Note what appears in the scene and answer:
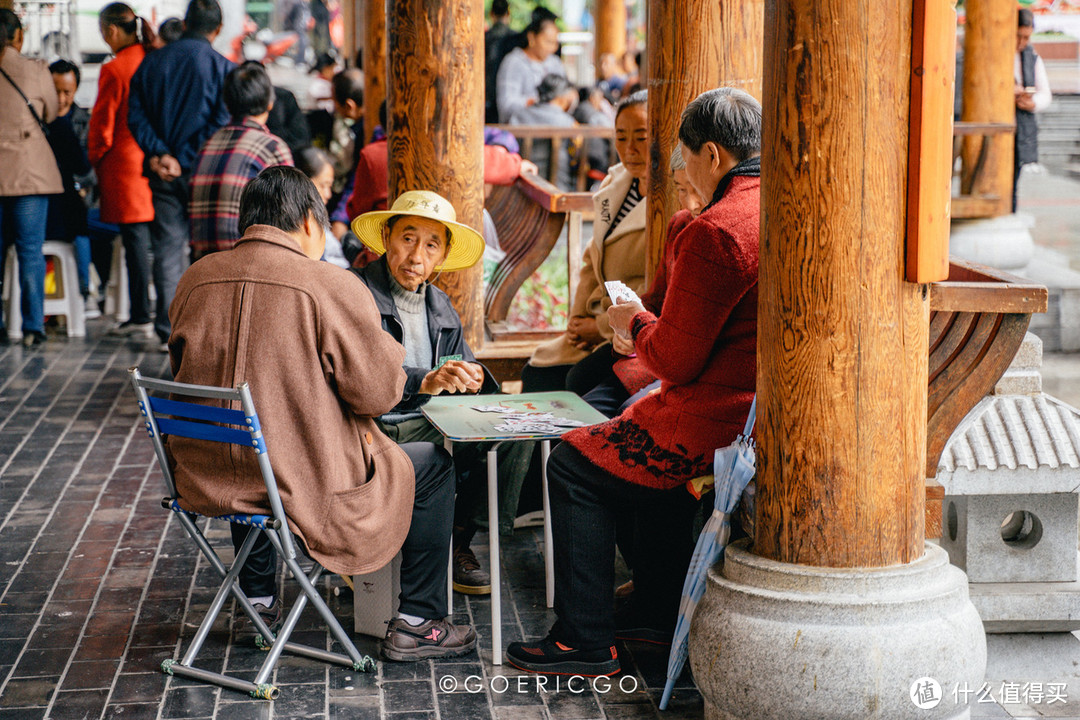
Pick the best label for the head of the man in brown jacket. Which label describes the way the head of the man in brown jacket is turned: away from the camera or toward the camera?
away from the camera

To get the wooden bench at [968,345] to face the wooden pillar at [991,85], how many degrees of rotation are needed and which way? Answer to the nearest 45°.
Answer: approximately 90° to its right

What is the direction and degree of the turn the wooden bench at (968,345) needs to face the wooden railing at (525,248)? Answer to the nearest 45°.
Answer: approximately 45° to its right

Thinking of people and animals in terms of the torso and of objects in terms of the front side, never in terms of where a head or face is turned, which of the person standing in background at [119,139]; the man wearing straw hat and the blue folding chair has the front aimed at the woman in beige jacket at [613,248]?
the blue folding chair

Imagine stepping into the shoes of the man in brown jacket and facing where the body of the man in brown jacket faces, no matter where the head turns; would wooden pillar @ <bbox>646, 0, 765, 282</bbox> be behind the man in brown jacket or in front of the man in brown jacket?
in front

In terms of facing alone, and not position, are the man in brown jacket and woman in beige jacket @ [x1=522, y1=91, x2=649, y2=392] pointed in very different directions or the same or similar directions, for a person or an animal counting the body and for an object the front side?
very different directions

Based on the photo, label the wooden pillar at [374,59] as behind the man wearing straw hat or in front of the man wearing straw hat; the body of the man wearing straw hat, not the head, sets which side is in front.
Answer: behind

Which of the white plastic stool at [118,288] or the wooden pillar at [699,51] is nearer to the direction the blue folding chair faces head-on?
the wooden pillar

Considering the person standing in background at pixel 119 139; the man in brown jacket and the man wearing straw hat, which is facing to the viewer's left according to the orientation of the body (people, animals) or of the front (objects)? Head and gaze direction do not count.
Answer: the person standing in background

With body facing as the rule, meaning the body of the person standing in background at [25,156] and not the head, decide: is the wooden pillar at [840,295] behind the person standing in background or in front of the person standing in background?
behind

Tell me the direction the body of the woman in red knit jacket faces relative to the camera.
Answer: to the viewer's left

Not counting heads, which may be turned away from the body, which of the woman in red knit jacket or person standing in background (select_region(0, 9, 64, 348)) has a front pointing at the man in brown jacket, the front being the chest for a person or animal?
the woman in red knit jacket
